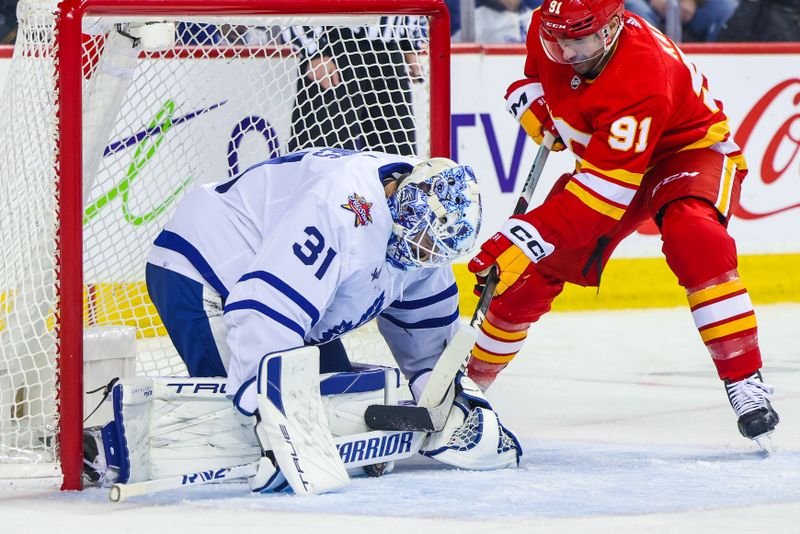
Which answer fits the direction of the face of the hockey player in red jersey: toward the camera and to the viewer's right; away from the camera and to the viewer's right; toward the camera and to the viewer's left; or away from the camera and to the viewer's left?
toward the camera and to the viewer's left

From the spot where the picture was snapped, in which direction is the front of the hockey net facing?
facing the viewer and to the right of the viewer

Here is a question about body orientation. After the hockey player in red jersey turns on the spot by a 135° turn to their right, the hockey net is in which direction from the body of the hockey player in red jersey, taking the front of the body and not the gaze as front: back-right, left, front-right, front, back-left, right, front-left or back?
left

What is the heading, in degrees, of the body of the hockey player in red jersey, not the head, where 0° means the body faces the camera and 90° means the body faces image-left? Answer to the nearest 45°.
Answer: approximately 45°
